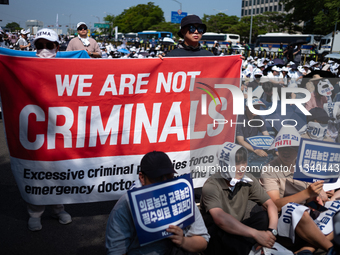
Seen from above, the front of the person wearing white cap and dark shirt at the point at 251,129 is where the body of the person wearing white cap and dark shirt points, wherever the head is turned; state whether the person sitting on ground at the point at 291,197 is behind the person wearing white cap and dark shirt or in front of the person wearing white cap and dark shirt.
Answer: in front

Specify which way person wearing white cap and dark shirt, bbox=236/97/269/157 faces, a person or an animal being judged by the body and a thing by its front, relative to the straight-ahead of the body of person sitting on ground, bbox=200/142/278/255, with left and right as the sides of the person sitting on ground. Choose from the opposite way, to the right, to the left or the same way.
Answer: the same way

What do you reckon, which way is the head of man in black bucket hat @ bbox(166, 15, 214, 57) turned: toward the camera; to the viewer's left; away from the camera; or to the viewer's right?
toward the camera

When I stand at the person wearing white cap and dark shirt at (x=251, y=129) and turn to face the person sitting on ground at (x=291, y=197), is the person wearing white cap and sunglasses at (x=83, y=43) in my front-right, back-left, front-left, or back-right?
back-right

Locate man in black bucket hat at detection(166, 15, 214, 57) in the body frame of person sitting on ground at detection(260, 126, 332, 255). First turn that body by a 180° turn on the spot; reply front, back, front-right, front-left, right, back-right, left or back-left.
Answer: front

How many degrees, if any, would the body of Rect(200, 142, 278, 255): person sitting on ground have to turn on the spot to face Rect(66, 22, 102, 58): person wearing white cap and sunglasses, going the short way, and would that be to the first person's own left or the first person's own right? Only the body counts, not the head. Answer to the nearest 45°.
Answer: approximately 180°

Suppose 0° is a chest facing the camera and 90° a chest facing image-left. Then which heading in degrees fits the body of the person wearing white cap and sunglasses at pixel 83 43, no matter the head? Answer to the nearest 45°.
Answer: approximately 0°

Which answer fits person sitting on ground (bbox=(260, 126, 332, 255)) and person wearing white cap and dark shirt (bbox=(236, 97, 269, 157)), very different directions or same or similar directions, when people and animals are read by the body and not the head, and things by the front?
same or similar directions

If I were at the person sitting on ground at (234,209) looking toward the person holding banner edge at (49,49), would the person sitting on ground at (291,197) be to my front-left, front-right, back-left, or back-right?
back-right

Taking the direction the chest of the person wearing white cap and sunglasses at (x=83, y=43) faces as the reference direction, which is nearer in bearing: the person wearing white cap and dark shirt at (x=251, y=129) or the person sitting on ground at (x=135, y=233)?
the person sitting on ground

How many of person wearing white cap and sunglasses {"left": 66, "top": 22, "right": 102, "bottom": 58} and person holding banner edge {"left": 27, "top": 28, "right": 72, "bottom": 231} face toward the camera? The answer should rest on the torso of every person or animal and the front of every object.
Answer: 2

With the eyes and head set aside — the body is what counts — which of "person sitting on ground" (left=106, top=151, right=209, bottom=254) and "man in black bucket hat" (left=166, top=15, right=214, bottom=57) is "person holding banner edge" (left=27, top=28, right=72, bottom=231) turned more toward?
the person sitting on ground

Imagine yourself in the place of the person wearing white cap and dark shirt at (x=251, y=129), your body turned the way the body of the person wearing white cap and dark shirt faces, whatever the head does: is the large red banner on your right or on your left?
on your right

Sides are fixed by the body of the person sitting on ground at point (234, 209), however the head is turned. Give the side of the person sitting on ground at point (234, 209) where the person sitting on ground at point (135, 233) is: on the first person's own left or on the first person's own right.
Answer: on the first person's own right

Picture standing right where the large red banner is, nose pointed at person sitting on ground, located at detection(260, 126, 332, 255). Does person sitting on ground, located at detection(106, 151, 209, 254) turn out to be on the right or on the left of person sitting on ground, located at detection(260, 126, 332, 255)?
right

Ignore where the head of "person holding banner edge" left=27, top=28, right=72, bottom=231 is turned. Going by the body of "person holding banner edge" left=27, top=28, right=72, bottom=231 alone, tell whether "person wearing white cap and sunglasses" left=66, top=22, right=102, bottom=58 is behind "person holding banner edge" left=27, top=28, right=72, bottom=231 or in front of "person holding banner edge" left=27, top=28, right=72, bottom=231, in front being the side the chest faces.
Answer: behind

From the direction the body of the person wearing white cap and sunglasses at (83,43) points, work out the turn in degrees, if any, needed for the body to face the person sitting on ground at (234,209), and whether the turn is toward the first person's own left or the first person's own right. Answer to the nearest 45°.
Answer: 0° — they already face them

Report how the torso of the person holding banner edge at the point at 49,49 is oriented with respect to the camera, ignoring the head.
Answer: toward the camera

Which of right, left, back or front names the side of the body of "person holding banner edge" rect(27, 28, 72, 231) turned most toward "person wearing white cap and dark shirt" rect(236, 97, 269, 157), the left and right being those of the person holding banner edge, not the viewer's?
left

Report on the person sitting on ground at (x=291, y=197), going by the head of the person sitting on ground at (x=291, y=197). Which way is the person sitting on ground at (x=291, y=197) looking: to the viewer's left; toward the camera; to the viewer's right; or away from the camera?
toward the camera

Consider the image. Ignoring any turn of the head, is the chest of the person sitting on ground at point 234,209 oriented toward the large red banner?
no

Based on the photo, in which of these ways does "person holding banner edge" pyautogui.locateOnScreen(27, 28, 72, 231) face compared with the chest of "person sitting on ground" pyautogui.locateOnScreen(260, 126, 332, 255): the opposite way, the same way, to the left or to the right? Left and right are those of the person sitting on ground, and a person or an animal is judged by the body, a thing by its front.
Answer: the same way
